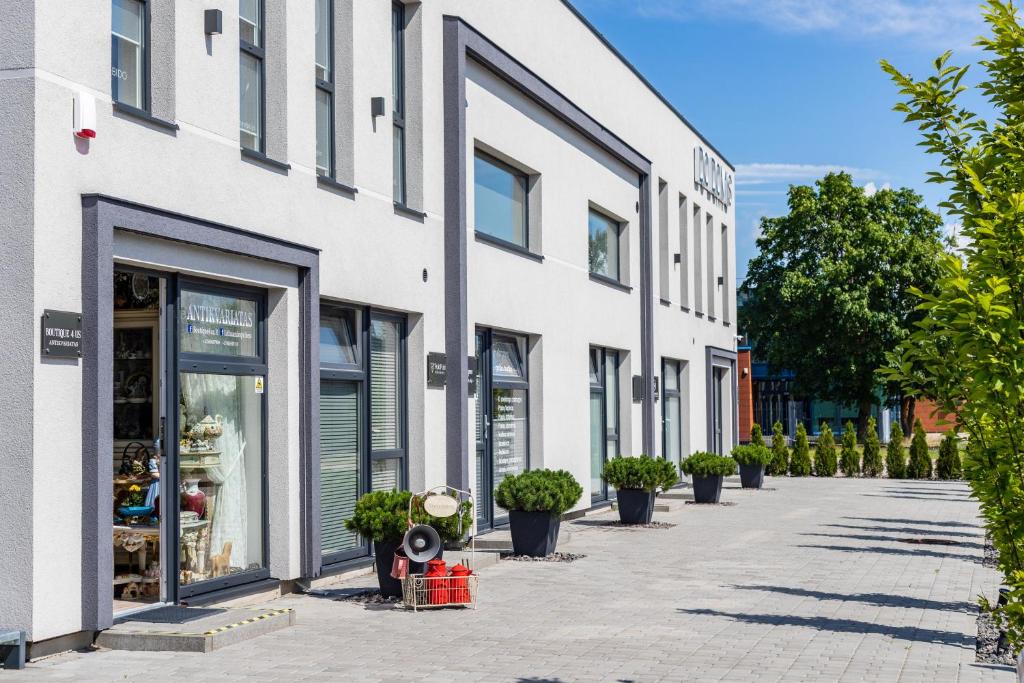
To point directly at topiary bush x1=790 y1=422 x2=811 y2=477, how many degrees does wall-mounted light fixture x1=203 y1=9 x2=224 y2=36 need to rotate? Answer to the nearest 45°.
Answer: approximately 90° to its left

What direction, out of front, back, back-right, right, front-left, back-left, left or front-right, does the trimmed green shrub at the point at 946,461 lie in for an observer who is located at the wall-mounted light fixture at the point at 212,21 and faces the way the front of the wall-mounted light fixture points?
left

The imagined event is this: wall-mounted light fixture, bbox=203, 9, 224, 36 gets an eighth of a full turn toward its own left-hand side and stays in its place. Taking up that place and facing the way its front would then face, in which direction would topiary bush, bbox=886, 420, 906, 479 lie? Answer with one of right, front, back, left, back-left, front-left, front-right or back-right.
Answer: front-left

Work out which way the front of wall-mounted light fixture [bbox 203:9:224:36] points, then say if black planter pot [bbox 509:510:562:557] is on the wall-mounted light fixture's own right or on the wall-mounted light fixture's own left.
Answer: on the wall-mounted light fixture's own left

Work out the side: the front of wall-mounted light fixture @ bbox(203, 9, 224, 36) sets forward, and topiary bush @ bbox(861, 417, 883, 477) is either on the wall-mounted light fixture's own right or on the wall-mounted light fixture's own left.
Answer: on the wall-mounted light fixture's own left

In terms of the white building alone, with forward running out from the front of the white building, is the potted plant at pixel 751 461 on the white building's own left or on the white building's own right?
on the white building's own left

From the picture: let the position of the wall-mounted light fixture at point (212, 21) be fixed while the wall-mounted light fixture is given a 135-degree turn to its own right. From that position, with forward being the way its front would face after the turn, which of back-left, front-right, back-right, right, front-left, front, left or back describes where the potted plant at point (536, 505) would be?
back-right

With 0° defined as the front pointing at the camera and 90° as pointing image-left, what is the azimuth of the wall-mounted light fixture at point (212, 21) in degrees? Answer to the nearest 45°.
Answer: approximately 315°

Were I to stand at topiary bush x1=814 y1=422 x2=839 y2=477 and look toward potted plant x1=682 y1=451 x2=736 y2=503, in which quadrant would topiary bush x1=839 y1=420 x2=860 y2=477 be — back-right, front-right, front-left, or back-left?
back-left

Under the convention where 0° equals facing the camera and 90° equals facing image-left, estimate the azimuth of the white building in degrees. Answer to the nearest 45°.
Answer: approximately 315°

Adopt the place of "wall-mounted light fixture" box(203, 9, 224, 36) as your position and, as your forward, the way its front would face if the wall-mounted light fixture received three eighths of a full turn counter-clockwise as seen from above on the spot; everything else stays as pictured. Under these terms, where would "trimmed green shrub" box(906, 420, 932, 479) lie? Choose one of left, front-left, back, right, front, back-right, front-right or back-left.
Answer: front-right

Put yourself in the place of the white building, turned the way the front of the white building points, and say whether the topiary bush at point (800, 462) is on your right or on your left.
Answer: on your left

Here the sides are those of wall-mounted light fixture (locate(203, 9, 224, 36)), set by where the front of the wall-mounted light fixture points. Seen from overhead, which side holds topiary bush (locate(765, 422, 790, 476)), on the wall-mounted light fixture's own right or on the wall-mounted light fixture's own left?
on the wall-mounted light fixture's own left
